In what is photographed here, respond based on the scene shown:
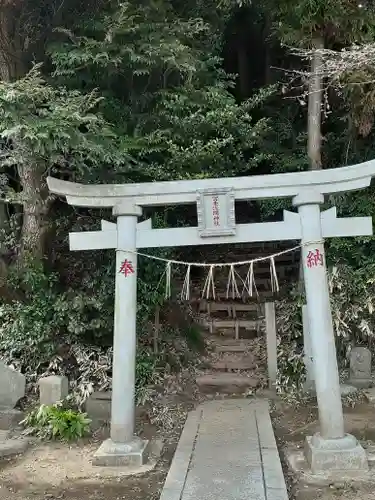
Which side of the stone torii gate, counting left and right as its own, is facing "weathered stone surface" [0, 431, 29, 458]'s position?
right

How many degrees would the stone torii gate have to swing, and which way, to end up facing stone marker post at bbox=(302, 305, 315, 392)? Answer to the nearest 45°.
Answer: approximately 135° to its left

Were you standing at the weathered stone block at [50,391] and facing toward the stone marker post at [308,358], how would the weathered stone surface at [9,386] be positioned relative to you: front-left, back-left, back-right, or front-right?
back-left

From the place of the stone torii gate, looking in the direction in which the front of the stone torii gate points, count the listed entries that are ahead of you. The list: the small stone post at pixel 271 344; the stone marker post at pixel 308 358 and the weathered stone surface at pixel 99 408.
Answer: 0

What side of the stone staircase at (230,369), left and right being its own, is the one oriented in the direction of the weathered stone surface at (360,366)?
left

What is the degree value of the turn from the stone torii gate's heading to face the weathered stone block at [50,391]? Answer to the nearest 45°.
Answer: approximately 135° to its right

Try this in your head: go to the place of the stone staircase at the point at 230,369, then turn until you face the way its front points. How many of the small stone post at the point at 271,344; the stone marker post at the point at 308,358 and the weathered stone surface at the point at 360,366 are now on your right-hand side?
0

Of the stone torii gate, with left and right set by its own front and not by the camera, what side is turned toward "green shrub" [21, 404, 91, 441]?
right

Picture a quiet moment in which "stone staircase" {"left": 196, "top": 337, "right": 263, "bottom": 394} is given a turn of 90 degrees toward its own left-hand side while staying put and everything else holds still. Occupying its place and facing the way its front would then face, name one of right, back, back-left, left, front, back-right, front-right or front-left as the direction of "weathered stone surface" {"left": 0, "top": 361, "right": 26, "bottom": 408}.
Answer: back-right

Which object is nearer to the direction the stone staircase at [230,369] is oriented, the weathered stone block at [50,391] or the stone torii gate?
the stone torii gate

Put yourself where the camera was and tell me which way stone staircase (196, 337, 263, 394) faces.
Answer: facing the viewer

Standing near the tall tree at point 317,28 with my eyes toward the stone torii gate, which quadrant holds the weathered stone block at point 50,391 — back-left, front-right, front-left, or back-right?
front-right

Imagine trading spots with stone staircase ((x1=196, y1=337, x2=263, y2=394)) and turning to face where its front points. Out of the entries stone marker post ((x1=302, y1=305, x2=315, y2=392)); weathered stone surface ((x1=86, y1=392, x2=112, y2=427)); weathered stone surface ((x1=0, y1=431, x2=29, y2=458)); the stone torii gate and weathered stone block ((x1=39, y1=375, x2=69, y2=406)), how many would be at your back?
0

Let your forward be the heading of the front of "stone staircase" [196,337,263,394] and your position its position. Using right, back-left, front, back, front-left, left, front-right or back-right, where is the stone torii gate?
front

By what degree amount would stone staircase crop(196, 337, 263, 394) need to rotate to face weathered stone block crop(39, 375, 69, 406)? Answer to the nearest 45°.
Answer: approximately 45° to its right

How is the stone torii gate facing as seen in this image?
toward the camera

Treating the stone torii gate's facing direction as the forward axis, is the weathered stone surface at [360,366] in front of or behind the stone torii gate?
behind

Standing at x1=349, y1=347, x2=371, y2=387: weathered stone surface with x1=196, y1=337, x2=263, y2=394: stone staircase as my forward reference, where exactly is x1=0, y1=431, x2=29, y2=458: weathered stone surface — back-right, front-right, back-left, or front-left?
front-left

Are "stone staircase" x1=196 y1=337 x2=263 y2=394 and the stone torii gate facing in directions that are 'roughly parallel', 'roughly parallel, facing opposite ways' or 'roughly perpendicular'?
roughly parallel
